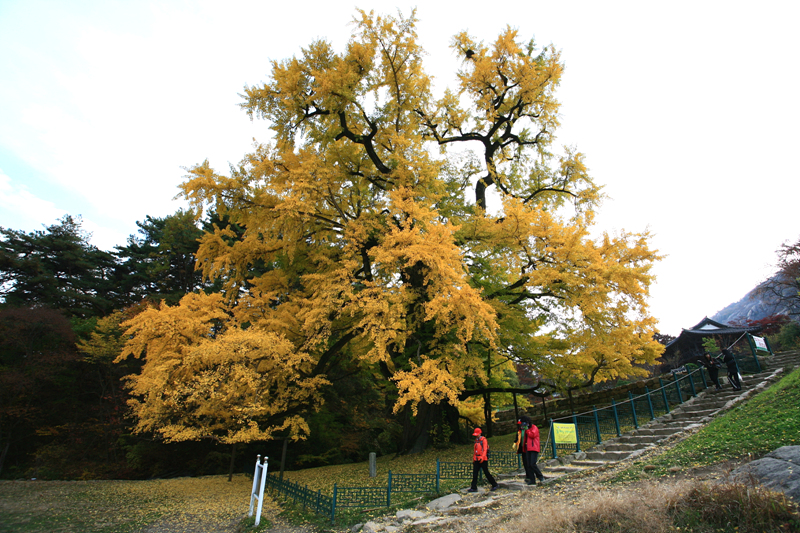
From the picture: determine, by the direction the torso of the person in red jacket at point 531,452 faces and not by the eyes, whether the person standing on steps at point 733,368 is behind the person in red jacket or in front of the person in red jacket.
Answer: behind

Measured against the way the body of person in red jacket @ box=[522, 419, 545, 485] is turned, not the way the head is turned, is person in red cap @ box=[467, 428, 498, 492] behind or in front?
in front

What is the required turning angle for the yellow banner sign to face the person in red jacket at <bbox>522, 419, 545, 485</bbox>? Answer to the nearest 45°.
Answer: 0° — it already faces them

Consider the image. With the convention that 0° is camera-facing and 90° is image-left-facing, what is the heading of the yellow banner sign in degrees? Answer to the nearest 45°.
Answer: approximately 0°

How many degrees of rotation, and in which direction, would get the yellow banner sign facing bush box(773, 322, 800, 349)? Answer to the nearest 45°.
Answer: approximately 135° to its left

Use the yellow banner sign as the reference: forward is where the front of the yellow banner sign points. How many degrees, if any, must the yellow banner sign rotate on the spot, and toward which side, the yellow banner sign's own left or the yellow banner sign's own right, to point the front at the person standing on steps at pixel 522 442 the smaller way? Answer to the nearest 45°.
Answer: approximately 45° to the yellow banner sign's own right

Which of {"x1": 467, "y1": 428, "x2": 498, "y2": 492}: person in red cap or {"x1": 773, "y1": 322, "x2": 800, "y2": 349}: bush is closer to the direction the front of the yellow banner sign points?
the person in red cap
